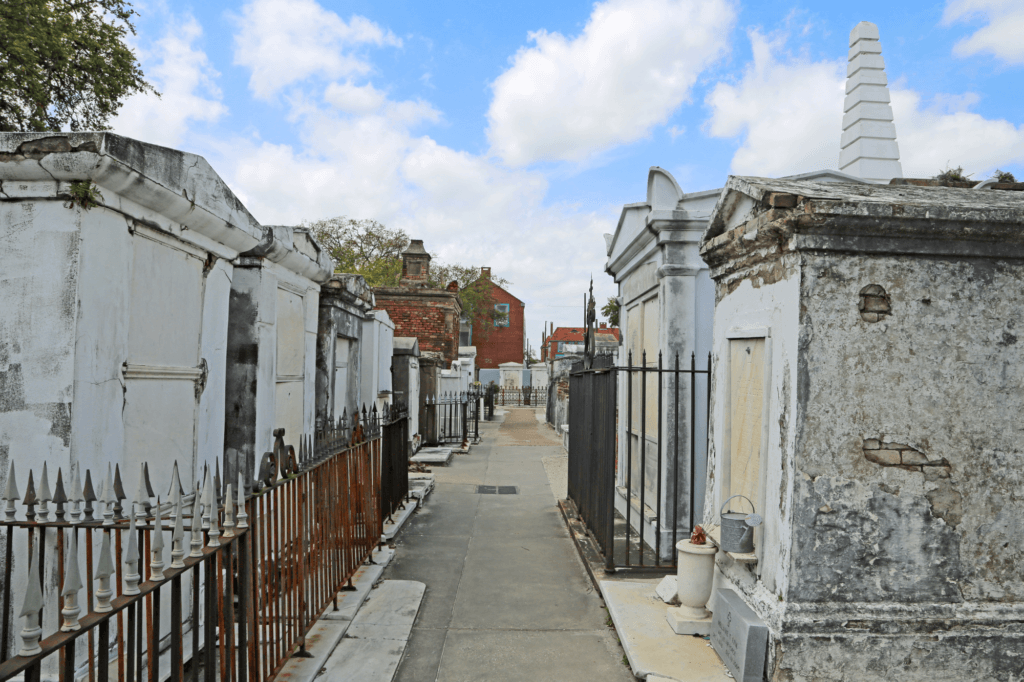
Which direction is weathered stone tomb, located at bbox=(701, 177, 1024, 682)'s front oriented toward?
to the viewer's left

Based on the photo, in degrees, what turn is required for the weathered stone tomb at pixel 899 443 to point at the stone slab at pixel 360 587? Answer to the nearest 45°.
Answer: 0° — it already faces it

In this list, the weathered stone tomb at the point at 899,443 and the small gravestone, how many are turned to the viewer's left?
2

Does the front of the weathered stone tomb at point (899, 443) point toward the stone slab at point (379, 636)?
yes

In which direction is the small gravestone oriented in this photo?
to the viewer's left

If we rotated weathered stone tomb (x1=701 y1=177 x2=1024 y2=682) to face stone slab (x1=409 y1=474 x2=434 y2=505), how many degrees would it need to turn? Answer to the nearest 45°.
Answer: approximately 45° to its right

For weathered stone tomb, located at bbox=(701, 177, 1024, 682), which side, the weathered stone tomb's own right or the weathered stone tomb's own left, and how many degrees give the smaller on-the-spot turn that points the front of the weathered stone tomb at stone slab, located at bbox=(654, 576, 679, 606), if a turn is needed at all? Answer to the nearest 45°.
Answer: approximately 45° to the weathered stone tomb's own right
